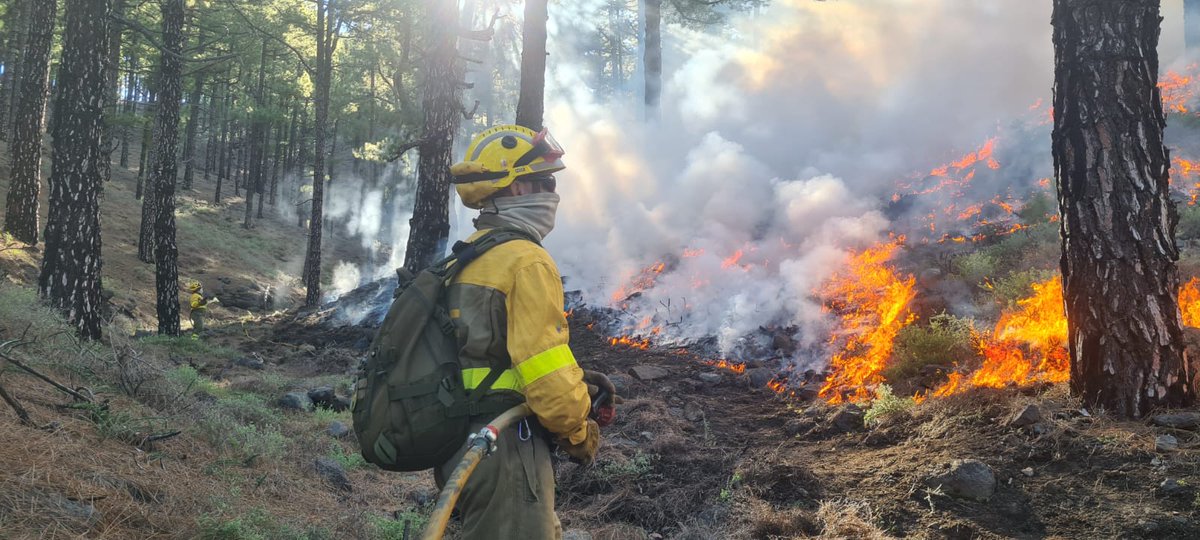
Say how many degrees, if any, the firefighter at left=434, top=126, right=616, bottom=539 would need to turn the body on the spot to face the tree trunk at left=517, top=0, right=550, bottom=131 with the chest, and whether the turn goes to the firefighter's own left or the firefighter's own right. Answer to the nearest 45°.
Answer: approximately 90° to the firefighter's own left

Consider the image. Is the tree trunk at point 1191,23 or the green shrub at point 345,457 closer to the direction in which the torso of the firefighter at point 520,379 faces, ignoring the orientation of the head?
the tree trunk

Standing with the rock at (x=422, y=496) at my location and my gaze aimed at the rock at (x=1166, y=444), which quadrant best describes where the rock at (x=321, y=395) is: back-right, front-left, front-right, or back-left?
back-left

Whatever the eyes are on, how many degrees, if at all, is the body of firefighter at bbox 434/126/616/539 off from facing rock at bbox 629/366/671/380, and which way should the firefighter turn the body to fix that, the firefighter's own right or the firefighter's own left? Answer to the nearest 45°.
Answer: approximately 90° to the firefighter's own left

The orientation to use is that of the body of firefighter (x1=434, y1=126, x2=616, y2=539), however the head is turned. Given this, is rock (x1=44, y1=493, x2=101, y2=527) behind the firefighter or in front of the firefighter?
behind

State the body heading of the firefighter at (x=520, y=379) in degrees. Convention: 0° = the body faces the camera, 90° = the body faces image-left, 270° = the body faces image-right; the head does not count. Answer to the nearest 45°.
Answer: approximately 270°

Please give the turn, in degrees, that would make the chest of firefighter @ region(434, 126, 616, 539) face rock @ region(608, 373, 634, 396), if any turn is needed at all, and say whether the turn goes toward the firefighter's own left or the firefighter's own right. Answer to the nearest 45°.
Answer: approximately 90° to the firefighter's own left

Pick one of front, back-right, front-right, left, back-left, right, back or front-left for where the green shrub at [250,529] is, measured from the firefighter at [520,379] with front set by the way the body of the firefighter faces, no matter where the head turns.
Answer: back-left
